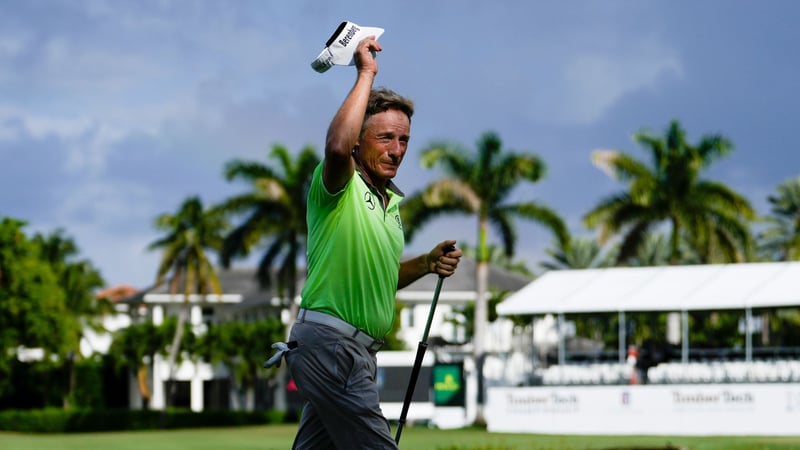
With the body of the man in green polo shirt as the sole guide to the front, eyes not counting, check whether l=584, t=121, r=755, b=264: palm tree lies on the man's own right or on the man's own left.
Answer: on the man's own left

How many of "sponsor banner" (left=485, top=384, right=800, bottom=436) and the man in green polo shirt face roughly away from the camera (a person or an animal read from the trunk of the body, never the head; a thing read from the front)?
0

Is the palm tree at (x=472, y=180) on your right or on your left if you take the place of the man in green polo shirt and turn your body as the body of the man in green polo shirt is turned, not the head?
on your left

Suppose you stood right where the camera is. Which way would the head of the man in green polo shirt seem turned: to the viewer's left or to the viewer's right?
to the viewer's right

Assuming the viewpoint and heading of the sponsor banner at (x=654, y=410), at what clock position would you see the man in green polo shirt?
The man in green polo shirt is roughly at 12 o'clock from the sponsor banner.

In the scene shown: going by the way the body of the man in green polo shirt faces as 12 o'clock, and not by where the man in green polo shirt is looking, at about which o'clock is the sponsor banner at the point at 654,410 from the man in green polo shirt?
The sponsor banner is roughly at 8 o'clock from the man in green polo shirt.

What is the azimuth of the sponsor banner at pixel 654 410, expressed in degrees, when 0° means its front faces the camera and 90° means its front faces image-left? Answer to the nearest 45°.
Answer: approximately 0°

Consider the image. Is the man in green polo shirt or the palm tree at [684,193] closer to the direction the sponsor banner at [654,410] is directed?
the man in green polo shirt

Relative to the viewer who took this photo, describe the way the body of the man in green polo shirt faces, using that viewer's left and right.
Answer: facing the viewer and to the right of the viewer

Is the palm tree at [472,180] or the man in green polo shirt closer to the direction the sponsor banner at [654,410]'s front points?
the man in green polo shirt

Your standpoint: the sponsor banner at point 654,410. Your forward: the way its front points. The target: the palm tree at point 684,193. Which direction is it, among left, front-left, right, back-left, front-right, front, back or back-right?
back

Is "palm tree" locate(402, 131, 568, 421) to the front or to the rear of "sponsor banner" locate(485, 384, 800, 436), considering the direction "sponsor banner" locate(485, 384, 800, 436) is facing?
to the rear
